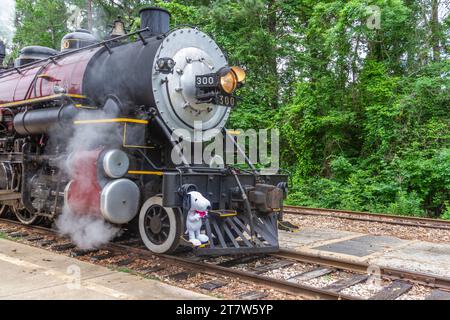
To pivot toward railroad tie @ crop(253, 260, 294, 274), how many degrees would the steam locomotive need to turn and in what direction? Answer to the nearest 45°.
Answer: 0° — it already faces it

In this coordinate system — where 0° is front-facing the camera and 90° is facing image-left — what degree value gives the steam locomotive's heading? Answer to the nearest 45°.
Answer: approximately 315°
